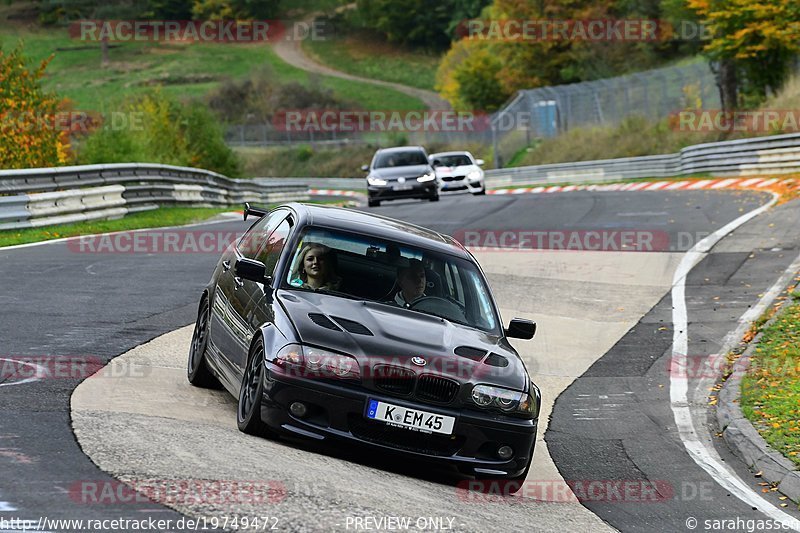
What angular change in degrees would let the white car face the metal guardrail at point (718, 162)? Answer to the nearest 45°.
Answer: approximately 90° to its left

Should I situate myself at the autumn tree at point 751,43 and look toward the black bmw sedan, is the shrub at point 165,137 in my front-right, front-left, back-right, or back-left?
front-right

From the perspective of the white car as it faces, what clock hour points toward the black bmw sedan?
The black bmw sedan is roughly at 12 o'clock from the white car.

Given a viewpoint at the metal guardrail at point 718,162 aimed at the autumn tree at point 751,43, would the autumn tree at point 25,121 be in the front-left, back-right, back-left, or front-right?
back-left

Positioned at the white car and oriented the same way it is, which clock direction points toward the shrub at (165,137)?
The shrub is roughly at 3 o'clock from the white car.

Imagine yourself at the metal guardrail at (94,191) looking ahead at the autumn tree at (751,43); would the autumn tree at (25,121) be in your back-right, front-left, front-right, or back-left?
front-left

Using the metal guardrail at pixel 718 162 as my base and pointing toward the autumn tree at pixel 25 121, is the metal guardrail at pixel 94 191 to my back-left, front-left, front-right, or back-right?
front-left

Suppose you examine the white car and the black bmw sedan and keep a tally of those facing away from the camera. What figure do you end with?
0

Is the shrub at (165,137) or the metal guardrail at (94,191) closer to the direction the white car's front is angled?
the metal guardrail

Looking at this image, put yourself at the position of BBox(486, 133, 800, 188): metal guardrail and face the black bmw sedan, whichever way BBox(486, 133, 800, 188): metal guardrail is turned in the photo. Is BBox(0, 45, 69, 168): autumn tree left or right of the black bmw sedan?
right

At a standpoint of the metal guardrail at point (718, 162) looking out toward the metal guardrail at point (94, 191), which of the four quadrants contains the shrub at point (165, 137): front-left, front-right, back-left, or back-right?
front-right

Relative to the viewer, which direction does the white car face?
toward the camera
